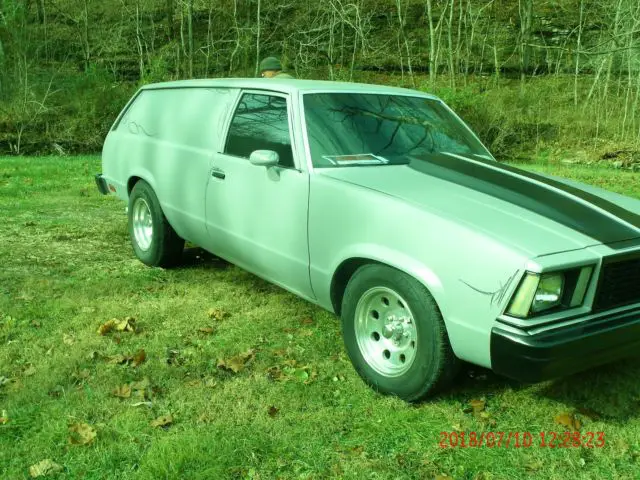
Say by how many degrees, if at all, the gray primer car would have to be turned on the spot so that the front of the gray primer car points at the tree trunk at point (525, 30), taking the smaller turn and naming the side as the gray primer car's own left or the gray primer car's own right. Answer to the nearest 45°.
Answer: approximately 135° to the gray primer car's own left

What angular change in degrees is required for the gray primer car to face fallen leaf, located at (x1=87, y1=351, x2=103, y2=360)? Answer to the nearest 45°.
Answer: approximately 135° to its right

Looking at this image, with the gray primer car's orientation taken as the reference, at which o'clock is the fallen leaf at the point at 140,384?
The fallen leaf is roughly at 4 o'clock from the gray primer car.

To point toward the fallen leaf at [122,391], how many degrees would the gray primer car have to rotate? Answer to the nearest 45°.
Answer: approximately 135° to its right

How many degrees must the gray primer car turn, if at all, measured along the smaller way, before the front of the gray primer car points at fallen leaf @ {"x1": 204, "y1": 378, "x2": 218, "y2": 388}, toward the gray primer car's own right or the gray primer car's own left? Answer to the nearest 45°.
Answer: approximately 135° to the gray primer car's own right

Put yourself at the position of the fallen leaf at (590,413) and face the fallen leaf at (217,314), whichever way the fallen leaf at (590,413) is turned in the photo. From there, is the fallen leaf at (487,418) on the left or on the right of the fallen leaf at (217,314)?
left

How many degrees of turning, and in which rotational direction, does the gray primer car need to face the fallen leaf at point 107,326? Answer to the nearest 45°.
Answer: approximately 135° to its right

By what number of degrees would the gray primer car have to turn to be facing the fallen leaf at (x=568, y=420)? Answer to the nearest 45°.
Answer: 0° — it already faces it

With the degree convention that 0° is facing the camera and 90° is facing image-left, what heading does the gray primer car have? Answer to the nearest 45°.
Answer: approximately 315°

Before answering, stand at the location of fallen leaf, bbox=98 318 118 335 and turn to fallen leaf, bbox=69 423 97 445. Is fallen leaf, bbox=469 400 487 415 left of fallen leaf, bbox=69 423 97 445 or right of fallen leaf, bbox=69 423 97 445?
left

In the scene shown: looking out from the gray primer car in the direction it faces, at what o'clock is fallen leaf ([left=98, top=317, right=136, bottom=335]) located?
The fallen leaf is roughly at 5 o'clock from the gray primer car.
